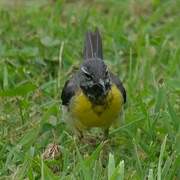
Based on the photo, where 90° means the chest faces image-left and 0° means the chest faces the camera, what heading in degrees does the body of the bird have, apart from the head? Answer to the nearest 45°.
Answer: approximately 0°
